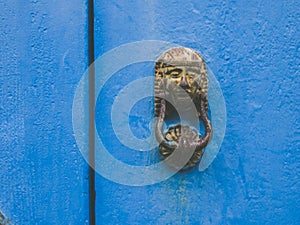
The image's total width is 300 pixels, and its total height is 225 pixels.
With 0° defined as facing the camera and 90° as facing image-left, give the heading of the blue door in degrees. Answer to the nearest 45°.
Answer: approximately 0°
